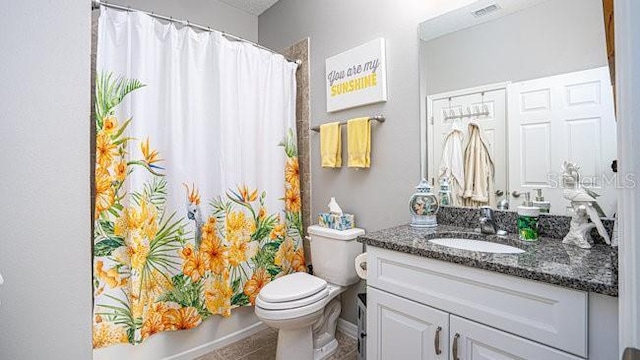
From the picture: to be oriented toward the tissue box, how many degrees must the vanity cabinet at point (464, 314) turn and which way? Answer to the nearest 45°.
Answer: approximately 90° to its right

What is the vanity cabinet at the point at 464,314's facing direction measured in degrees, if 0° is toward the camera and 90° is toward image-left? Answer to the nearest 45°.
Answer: approximately 45°

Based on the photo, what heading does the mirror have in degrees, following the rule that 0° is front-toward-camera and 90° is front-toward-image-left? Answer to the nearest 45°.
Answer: approximately 45°

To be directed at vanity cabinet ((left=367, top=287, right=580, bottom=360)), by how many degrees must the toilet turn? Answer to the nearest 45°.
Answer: approximately 90° to its left

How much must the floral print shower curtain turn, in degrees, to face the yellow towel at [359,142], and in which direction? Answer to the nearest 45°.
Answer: approximately 45° to its left

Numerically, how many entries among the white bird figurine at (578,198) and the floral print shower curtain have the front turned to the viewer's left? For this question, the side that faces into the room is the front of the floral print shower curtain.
1

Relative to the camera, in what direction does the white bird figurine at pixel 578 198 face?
facing to the left of the viewer

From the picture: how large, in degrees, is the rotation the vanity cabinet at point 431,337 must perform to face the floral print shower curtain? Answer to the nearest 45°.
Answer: approximately 45° to its right
